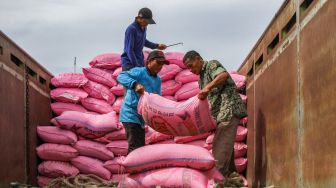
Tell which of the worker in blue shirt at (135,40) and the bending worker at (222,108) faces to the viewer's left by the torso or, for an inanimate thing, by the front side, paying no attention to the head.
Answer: the bending worker

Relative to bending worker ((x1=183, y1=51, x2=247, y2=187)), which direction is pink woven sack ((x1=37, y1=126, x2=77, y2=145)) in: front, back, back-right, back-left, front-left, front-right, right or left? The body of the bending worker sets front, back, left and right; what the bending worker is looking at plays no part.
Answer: front-right

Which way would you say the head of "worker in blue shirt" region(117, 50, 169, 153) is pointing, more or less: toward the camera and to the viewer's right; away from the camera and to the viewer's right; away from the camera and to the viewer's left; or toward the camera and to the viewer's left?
toward the camera and to the viewer's right

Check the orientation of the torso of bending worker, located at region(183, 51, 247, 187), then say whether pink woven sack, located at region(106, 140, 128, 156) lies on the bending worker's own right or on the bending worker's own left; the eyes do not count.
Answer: on the bending worker's own right

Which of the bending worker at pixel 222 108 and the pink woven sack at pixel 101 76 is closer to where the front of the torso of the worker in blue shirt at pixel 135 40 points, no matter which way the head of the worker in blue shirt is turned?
the bending worker

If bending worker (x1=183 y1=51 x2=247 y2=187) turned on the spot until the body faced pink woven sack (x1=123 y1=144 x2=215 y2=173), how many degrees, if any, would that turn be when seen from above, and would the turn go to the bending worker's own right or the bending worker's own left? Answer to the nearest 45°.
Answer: approximately 45° to the bending worker's own left

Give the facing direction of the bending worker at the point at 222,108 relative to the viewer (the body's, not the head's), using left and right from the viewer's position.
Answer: facing to the left of the viewer

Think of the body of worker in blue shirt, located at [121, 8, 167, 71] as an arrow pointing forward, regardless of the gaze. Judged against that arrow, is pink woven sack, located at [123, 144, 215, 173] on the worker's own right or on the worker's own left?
on the worker's own right

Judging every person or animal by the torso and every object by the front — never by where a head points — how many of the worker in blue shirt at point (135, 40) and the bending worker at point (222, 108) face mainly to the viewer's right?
1

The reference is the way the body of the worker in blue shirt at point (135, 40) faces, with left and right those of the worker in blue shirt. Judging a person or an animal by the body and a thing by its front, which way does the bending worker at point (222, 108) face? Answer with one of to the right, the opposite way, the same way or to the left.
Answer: the opposite way

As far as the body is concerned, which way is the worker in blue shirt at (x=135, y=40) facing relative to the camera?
to the viewer's right
